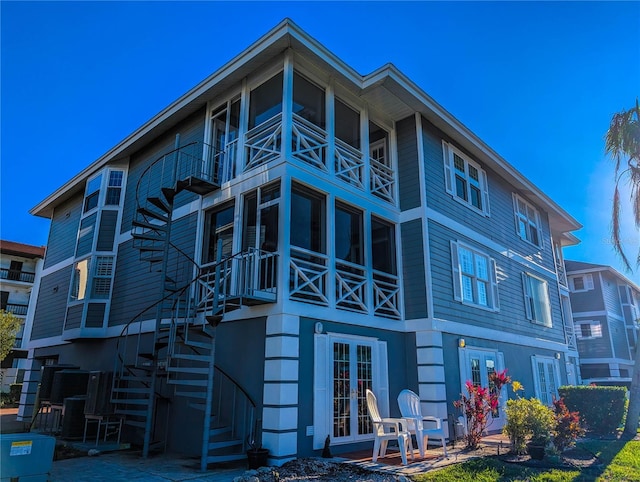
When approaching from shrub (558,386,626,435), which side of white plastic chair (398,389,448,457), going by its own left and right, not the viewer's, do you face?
left

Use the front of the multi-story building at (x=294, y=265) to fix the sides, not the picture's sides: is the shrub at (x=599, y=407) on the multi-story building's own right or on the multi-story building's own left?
on the multi-story building's own left

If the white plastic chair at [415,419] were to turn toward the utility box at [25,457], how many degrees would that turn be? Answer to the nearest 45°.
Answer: approximately 90° to its right

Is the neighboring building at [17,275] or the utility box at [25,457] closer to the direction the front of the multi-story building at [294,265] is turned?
the utility box

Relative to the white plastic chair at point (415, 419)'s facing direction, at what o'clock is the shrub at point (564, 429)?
The shrub is roughly at 10 o'clock from the white plastic chair.

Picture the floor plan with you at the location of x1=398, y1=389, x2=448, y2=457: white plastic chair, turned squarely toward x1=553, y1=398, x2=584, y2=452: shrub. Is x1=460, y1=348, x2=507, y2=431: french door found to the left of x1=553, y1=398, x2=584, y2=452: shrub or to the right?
left

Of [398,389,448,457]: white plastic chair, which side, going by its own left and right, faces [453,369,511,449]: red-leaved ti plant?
left

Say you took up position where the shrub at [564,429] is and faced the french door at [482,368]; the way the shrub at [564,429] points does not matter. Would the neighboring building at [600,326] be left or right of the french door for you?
right
